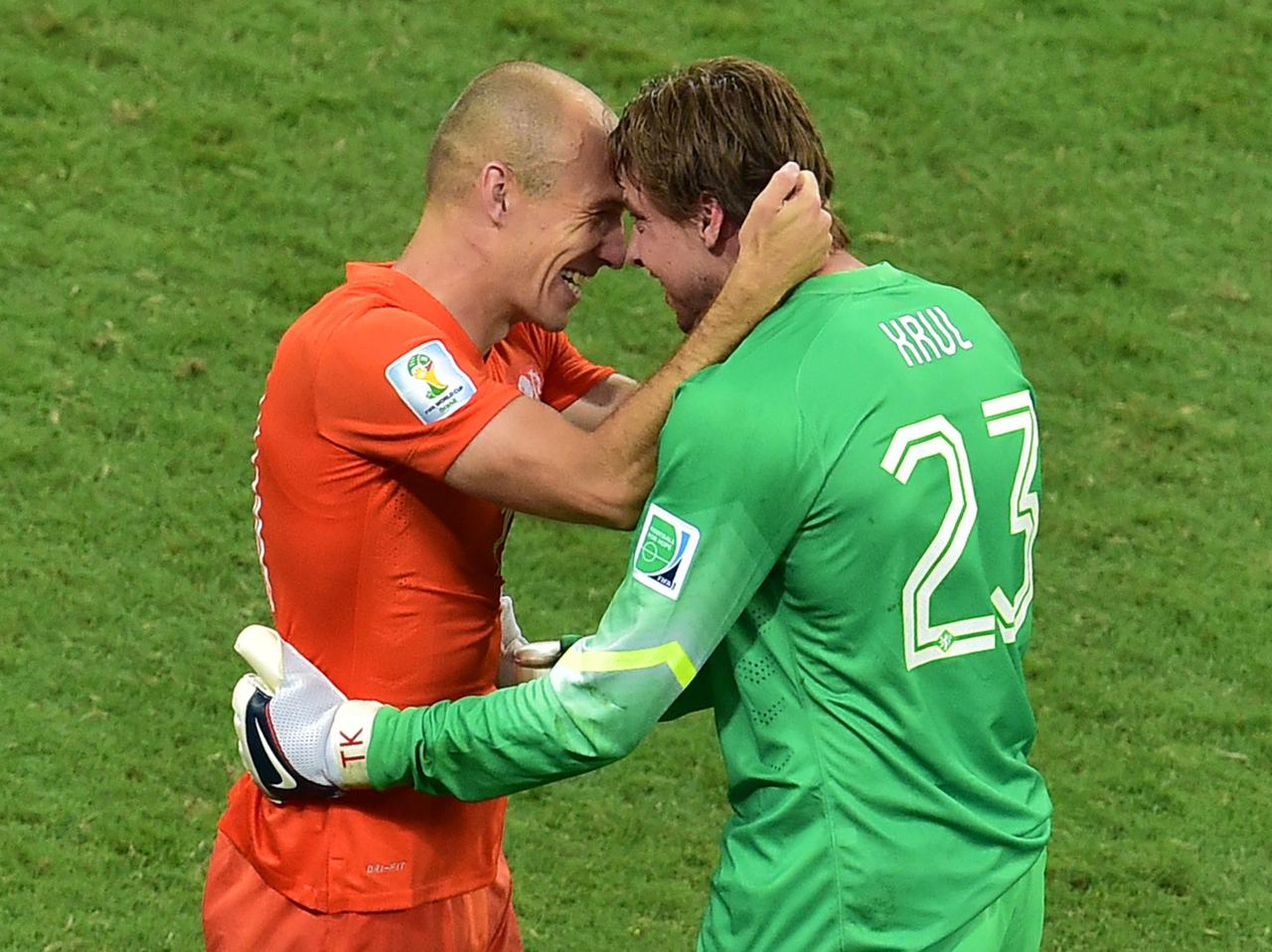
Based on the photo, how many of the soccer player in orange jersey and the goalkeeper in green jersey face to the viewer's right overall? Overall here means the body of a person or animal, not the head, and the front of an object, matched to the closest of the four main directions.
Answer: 1

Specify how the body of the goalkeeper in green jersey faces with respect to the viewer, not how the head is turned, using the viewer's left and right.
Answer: facing away from the viewer and to the left of the viewer

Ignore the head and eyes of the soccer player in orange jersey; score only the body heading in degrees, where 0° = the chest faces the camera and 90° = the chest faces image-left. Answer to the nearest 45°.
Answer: approximately 270°

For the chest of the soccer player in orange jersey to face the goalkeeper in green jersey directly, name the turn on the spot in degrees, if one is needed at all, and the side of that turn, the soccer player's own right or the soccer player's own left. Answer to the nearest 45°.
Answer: approximately 45° to the soccer player's own right

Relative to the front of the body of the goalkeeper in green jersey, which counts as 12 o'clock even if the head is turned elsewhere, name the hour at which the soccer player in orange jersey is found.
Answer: The soccer player in orange jersey is roughly at 12 o'clock from the goalkeeper in green jersey.

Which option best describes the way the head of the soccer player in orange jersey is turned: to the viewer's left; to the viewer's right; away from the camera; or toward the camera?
to the viewer's right

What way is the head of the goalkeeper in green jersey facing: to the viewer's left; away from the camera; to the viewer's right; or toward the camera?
to the viewer's left
